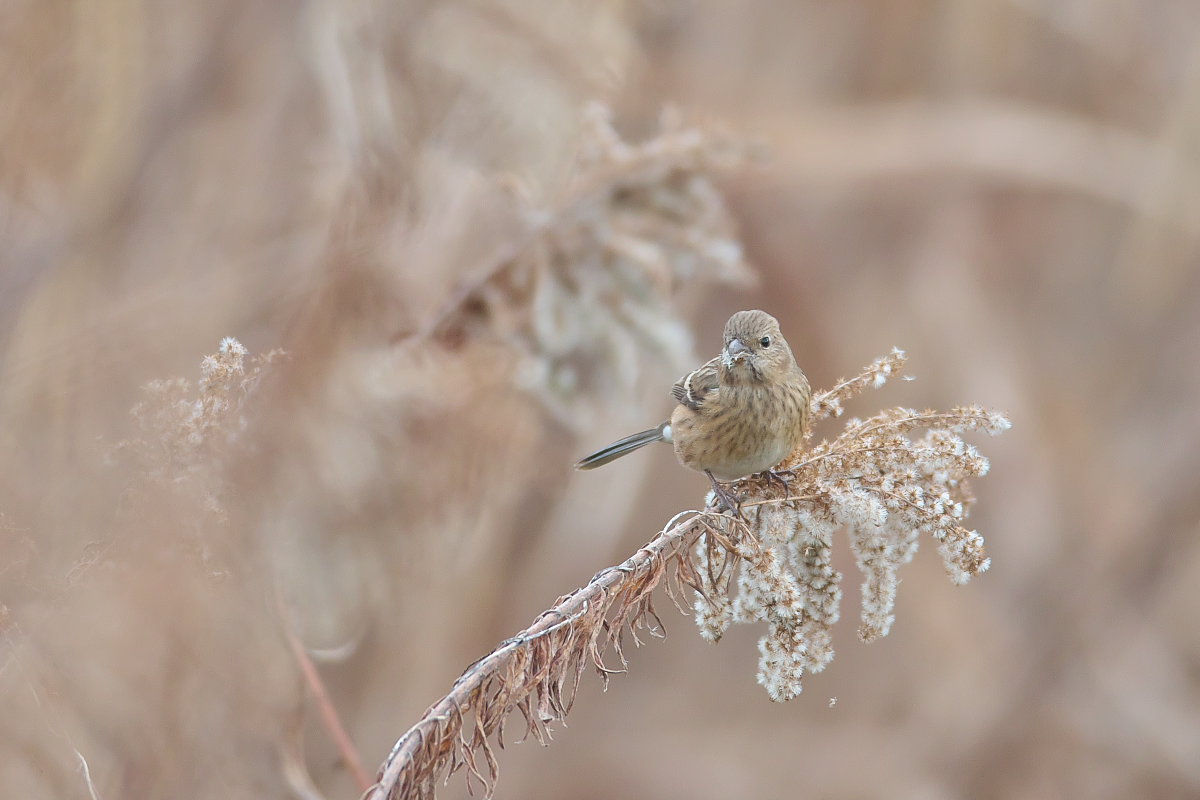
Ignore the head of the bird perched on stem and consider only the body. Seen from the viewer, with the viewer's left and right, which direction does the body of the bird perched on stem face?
facing the viewer and to the right of the viewer
